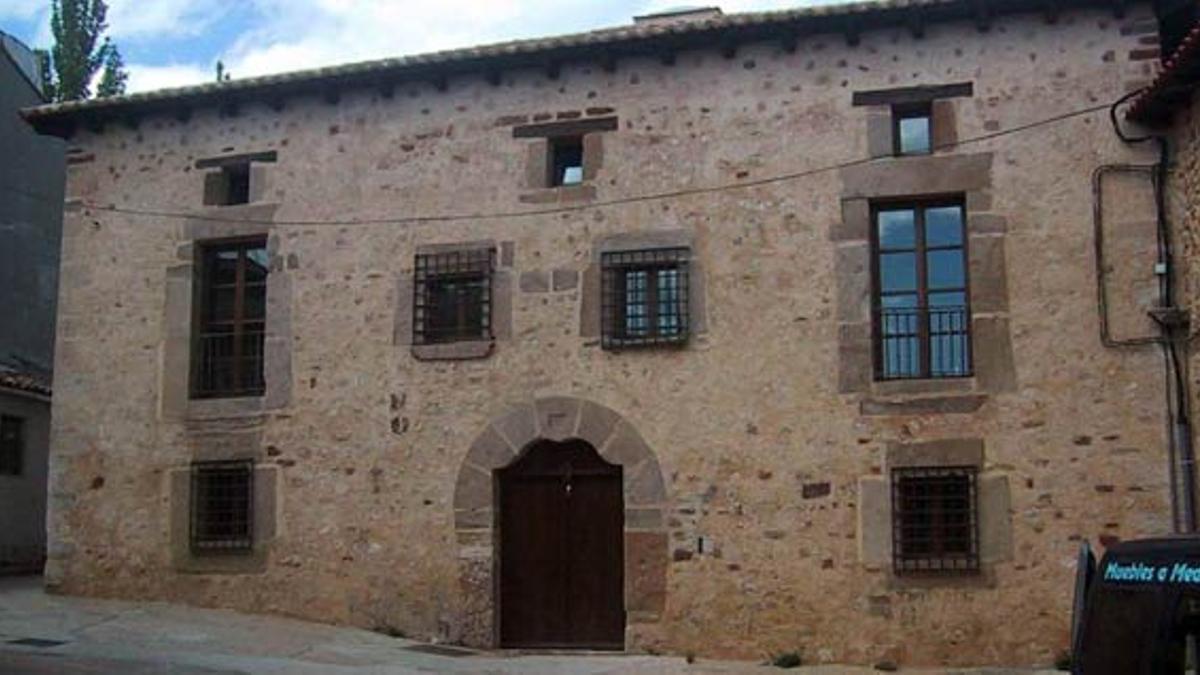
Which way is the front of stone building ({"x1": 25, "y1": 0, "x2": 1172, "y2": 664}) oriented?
toward the camera

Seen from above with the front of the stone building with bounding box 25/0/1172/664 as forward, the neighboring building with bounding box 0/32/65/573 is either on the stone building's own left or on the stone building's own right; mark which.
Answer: on the stone building's own right

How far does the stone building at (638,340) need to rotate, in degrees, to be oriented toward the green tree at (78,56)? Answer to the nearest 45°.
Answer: approximately 135° to its right

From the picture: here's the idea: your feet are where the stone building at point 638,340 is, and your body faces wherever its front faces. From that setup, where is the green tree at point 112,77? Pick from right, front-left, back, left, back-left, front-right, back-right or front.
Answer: back-right
